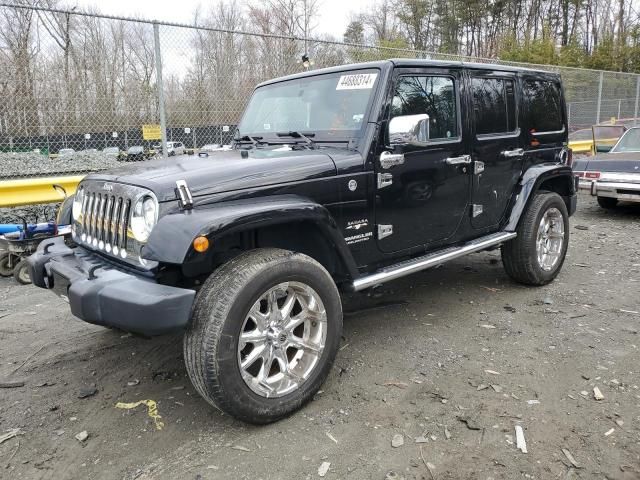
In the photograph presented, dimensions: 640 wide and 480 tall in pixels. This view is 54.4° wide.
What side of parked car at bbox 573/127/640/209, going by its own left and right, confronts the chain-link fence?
left

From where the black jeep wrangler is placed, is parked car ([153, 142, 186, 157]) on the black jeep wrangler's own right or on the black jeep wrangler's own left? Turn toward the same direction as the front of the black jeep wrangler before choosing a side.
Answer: on the black jeep wrangler's own right

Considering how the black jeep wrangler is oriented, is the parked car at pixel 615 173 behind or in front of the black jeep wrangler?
behind

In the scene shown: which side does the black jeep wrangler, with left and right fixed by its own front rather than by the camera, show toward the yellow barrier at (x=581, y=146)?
back

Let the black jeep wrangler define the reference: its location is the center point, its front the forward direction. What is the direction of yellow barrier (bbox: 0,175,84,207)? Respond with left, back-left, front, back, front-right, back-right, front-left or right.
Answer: right

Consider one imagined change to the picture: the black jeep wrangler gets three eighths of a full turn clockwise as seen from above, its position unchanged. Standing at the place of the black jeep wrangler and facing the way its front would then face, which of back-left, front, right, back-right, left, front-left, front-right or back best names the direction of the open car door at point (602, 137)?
front-right
